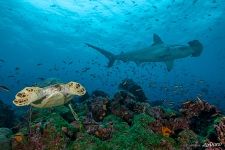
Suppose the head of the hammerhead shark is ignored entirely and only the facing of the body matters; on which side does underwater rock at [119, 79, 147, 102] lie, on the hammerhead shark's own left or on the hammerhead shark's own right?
on the hammerhead shark's own right

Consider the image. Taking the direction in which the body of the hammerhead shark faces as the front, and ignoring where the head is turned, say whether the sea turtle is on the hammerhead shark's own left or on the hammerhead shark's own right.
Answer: on the hammerhead shark's own right

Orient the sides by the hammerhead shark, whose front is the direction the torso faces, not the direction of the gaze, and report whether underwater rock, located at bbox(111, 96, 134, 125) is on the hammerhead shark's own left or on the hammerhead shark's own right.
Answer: on the hammerhead shark's own right

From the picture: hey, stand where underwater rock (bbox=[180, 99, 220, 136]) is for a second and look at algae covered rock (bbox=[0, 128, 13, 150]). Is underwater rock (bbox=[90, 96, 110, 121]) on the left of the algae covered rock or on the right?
right

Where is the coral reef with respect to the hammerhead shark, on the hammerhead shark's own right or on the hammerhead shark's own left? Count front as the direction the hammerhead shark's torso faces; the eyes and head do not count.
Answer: on the hammerhead shark's own right

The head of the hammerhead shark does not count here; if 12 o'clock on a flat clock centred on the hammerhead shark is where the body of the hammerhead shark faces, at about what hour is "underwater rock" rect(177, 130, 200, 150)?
The underwater rock is roughly at 3 o'clock from the hammerhead shark.

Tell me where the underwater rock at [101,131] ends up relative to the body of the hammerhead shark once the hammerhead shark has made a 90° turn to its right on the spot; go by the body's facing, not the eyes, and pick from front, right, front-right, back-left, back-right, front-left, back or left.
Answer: front

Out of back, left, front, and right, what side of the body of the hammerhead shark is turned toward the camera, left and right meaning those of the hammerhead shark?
right

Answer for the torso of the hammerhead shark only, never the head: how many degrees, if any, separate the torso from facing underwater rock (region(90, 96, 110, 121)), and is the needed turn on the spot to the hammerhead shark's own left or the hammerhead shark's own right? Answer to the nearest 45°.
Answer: approximately 90° to the hammerhead shark's own right

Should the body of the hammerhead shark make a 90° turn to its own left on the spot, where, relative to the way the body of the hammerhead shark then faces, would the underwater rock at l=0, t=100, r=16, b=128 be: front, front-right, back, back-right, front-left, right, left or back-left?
back-left

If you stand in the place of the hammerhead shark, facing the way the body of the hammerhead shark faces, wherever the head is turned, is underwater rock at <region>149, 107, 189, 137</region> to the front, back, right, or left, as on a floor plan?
right

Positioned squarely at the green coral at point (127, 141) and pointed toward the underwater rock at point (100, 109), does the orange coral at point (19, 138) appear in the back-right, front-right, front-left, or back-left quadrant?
front-left

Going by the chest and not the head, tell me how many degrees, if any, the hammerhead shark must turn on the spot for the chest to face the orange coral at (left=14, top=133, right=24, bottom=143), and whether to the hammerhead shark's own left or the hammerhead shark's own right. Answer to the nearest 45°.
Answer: approximately 90° to the hammerhead shark's own right

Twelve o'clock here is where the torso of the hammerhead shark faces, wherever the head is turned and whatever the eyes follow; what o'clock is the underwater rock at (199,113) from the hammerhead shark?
The underwater rock is roughly at 3 o'clock from the hammerhead shark.
